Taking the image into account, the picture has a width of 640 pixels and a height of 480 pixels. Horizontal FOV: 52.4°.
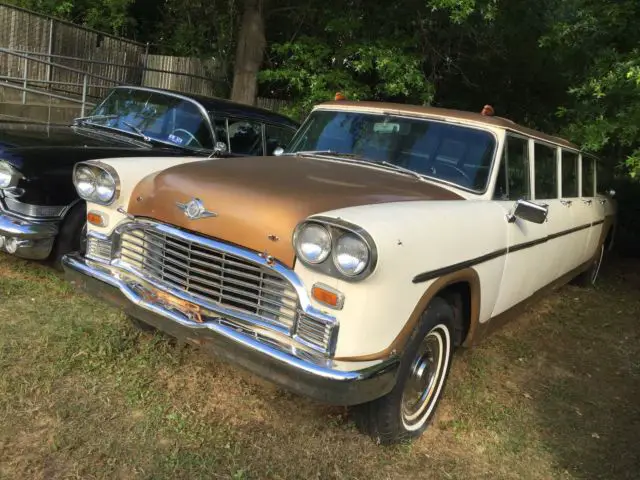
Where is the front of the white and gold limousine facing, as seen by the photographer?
facing the viewer and to the left of the viewer

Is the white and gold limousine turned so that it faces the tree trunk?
no
